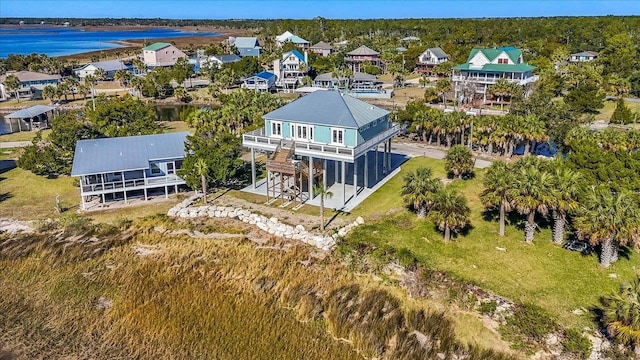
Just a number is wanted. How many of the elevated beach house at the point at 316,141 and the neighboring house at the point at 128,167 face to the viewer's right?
0

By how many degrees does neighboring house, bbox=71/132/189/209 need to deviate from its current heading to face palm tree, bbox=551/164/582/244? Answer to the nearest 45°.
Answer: approximately 45° to its left

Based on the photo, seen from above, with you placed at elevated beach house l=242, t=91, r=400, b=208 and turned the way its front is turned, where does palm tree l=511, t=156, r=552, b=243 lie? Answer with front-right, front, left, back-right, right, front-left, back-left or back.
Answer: left

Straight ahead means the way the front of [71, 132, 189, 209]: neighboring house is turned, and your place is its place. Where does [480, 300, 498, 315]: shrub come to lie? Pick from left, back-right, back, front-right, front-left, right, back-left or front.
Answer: front-left

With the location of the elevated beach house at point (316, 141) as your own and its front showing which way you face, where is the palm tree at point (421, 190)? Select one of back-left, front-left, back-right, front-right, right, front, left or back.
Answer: left

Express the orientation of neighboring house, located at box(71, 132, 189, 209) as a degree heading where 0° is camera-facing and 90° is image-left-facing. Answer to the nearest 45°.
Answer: approximately 0°

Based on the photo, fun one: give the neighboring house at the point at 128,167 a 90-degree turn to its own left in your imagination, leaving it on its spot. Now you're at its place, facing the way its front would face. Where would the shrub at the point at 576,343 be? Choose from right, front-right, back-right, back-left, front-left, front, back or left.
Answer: front-right

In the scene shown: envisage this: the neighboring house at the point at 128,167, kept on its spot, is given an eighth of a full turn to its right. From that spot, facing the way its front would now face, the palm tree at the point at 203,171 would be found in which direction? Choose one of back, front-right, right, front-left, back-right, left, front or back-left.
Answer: left

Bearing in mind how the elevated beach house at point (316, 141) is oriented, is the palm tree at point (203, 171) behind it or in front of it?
in front

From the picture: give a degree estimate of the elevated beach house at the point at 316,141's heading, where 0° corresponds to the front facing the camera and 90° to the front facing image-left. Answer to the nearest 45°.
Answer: approximately 45°

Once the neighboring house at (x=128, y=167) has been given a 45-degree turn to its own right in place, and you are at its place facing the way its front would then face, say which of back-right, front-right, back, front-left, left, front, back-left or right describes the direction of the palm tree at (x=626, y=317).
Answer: left

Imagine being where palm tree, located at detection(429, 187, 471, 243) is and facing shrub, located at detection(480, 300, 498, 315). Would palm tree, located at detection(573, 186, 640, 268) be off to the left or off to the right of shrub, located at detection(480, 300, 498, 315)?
left

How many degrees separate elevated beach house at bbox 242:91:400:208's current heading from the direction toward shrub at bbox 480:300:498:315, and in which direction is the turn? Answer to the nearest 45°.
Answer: approximately 90° to its left

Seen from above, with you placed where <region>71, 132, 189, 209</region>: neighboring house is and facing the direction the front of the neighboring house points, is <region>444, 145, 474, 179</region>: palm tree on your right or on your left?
on your left

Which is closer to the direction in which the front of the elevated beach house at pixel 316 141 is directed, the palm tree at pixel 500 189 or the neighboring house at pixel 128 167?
the neighboring house
